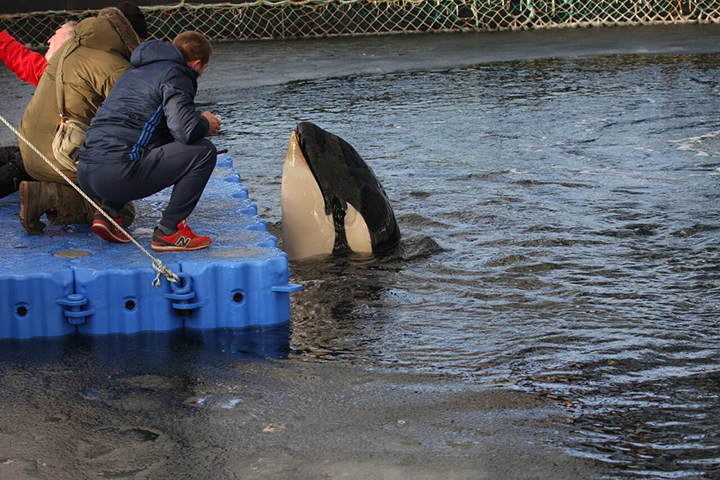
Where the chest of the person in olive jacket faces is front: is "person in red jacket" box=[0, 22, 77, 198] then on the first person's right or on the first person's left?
on the first person's left

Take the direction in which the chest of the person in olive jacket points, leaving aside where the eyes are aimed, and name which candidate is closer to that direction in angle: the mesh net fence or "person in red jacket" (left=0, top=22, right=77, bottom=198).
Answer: the mesh net fence

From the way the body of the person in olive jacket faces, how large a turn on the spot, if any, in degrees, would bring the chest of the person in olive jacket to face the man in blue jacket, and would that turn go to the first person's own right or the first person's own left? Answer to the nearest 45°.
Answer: approximately 45° to the first person's own right

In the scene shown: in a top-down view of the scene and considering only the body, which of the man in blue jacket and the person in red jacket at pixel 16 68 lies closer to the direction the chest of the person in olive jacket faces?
the man in blue jacket

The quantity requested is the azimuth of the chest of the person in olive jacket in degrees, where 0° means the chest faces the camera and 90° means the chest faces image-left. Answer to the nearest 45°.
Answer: approximately 270°

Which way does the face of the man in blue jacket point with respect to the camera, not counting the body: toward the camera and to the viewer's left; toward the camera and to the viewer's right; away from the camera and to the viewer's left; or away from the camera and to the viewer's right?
away from the camera and to the viewer's right

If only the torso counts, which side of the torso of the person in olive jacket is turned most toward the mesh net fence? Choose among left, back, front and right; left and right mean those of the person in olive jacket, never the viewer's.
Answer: left
